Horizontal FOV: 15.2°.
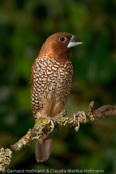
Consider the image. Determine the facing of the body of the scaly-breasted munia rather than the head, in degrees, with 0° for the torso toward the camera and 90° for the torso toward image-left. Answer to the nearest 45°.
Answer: approximately 315°
